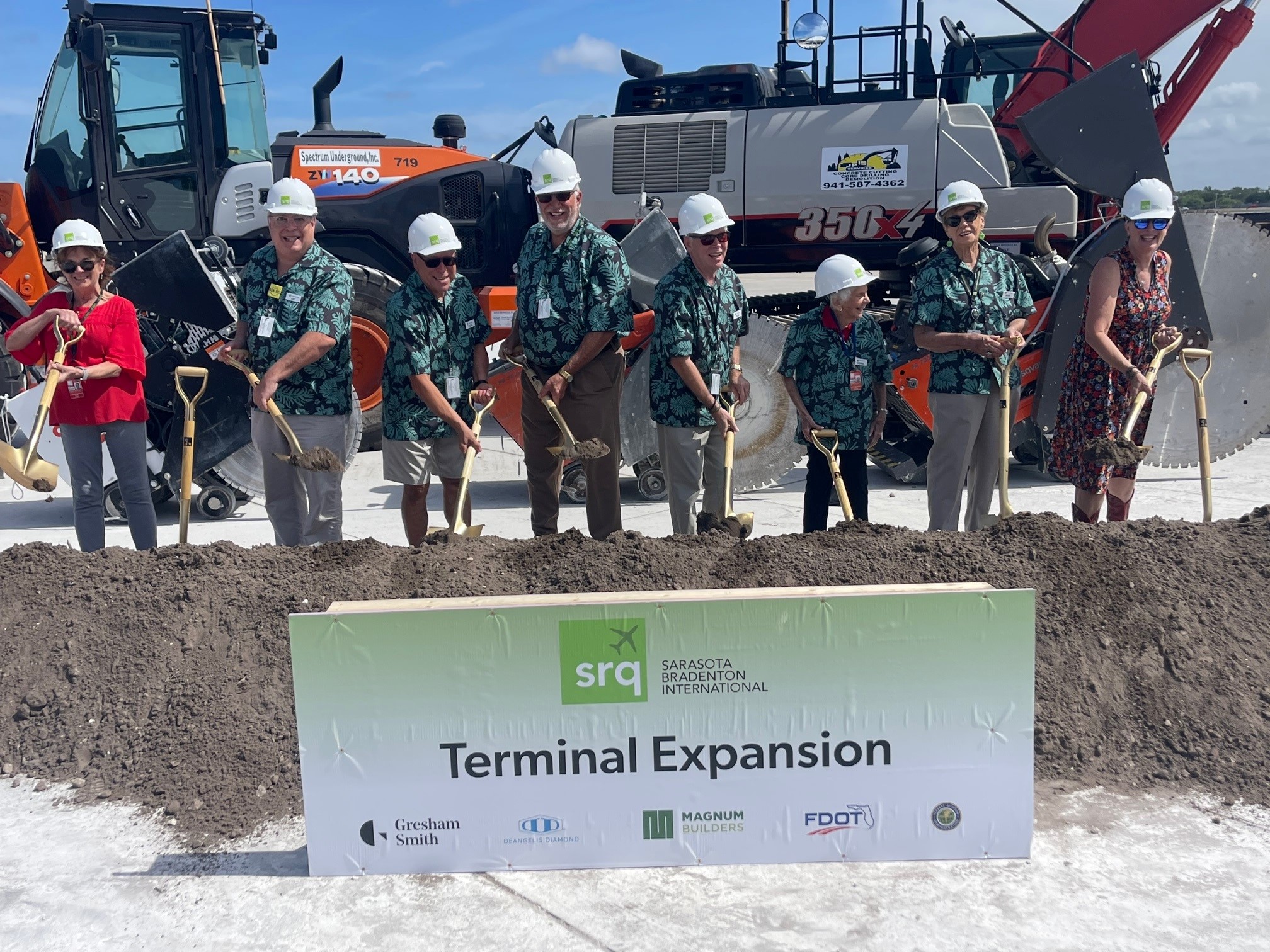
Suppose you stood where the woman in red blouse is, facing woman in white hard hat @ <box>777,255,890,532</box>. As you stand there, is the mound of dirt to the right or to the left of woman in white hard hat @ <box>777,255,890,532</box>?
right

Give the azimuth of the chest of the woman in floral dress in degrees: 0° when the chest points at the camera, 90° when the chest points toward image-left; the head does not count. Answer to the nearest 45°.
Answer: approximately 315°

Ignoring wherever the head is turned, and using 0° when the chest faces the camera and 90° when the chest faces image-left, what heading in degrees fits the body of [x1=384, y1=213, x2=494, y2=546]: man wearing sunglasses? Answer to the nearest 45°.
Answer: approximately 315°

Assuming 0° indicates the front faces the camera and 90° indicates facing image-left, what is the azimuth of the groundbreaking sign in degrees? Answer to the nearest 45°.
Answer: approximately 0°

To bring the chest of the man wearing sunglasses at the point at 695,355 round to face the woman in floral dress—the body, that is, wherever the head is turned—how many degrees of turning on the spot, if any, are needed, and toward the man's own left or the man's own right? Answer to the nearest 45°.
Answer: approximately 45° to the man's own left

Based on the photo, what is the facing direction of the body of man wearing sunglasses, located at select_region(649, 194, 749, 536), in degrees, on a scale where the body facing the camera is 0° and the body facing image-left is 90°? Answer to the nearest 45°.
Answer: approximately 315°
